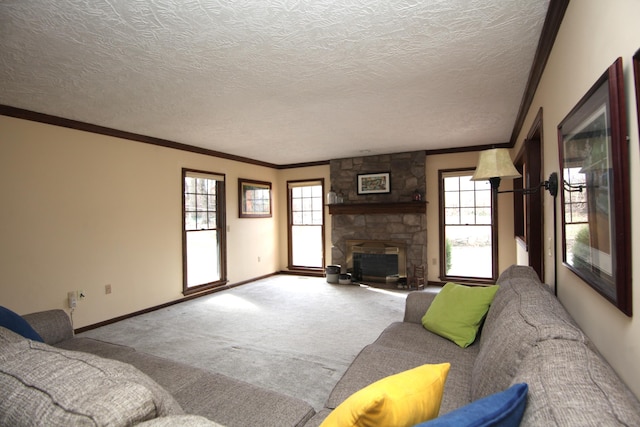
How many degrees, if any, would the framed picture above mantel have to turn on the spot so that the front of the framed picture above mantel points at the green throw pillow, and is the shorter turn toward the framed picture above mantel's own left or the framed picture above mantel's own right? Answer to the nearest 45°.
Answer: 0° — it already faces it

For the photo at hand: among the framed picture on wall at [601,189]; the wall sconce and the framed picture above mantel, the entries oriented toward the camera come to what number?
1

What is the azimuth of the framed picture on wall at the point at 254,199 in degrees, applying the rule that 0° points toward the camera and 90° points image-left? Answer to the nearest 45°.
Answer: approximately 315°

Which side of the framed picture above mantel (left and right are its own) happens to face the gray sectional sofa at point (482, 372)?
front

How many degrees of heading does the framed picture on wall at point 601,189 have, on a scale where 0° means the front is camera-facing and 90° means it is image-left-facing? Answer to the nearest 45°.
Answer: approximately 90°

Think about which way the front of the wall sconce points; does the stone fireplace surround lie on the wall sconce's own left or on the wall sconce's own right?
on the wall sconce's own right

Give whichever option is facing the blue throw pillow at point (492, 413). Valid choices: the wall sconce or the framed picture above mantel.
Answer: the framed picture above mantel

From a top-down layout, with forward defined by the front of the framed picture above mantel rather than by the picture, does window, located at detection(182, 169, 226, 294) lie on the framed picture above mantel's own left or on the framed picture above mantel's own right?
on the framed picture above mantel's own right

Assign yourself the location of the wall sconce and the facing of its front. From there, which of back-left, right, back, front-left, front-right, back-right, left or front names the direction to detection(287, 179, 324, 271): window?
front-right

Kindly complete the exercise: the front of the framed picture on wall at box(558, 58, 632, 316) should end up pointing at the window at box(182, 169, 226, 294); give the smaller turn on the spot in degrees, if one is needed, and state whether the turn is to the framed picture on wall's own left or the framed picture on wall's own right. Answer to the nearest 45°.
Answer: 0° — it already faces it

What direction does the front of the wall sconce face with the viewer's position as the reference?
facing to the left of the viewer

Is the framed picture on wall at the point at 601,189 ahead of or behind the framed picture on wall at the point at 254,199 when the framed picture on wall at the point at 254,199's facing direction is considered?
ahead

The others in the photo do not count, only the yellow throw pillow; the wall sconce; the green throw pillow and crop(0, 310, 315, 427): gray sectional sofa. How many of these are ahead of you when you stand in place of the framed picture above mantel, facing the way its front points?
4
